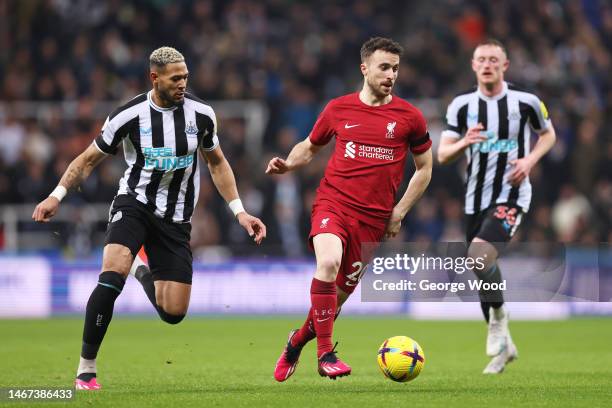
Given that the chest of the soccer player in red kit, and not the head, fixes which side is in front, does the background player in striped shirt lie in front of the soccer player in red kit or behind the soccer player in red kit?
behind

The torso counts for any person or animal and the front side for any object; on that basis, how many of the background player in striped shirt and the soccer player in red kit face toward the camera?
2

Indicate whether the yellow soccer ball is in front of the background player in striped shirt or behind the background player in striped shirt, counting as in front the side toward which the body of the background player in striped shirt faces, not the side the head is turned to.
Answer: in front

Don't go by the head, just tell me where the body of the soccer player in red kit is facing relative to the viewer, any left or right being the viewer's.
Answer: facing the viewer

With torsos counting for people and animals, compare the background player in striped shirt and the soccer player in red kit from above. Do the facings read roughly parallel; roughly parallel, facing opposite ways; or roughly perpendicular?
roughly parallel

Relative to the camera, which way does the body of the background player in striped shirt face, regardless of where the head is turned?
toward the camera
